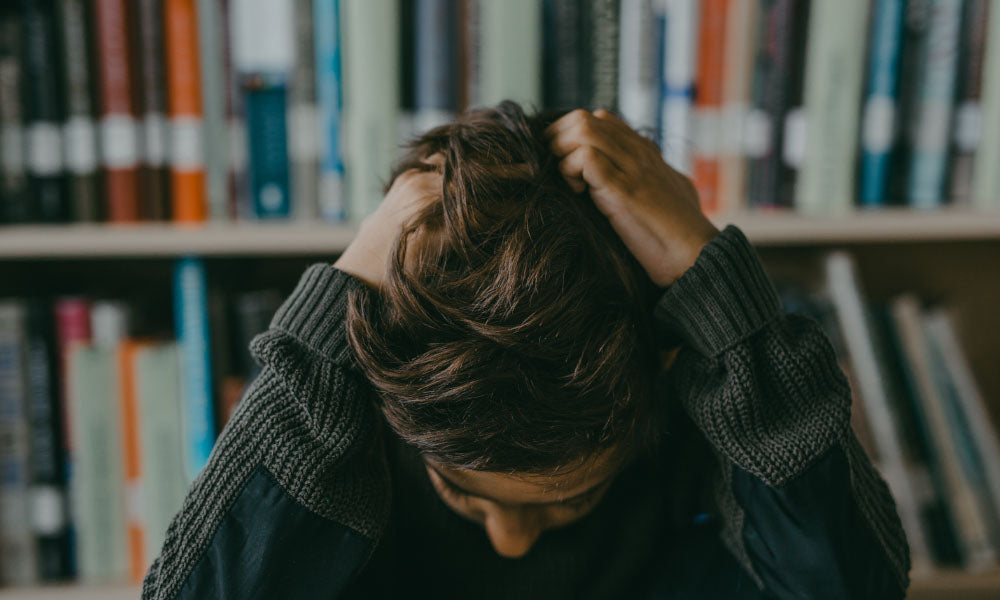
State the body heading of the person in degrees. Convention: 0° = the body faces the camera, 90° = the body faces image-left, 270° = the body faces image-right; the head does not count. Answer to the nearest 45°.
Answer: approximately 0°

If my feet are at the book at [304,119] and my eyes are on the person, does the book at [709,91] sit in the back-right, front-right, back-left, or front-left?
front-left

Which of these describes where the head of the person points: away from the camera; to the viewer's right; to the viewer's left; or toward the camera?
toward the camera
